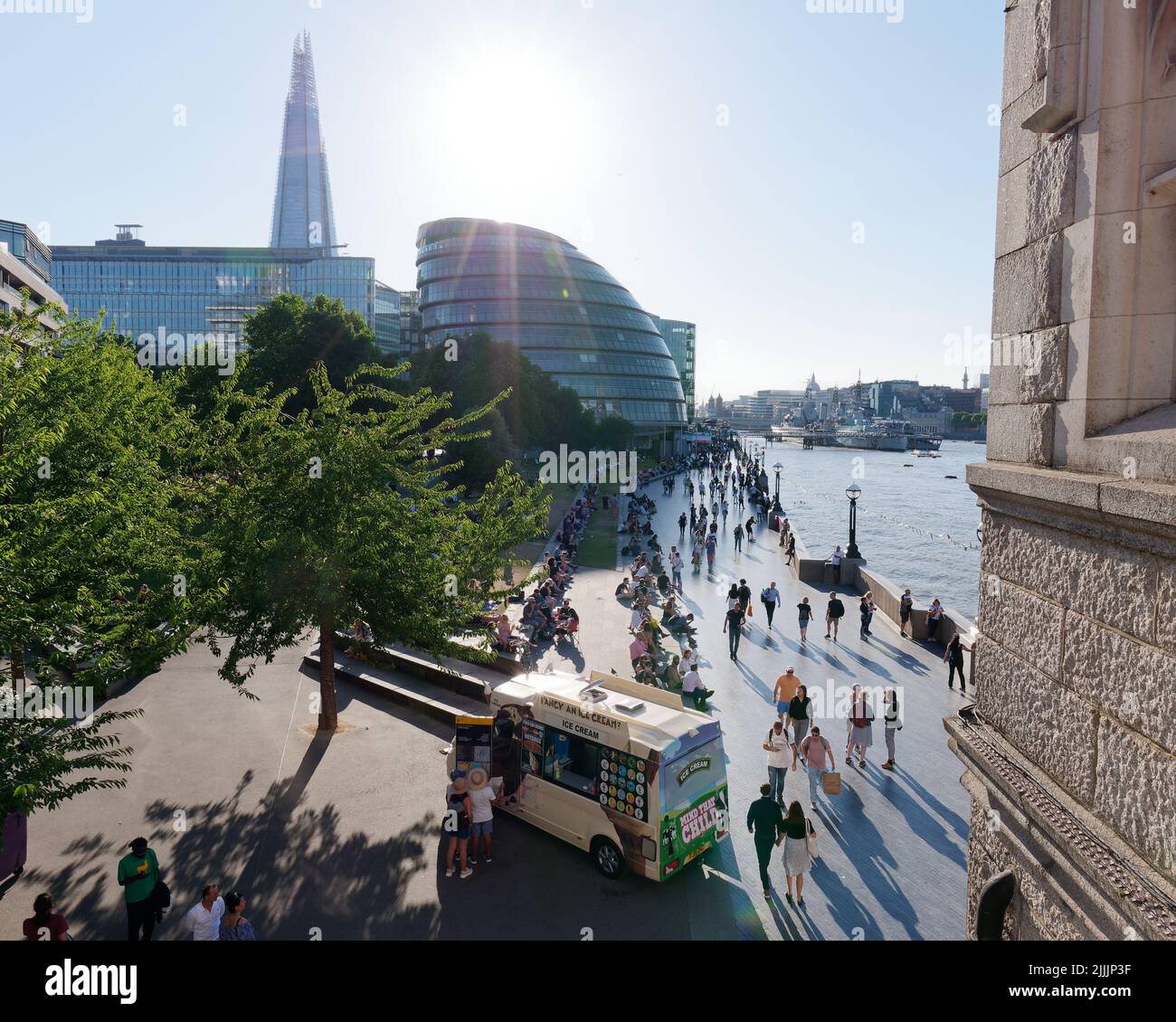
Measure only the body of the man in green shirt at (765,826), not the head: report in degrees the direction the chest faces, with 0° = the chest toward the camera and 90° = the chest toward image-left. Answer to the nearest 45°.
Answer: approximately 180°

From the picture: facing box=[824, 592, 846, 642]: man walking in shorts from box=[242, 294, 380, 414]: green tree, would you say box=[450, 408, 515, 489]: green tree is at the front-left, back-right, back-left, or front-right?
front-left

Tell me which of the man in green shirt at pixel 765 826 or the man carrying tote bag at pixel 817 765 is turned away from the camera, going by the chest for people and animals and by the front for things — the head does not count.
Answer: the man in green shirt

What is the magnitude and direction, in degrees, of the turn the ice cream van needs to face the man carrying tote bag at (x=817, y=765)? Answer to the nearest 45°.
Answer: approximately 90° to its right

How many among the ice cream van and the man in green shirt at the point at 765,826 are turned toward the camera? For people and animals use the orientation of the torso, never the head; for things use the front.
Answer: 0

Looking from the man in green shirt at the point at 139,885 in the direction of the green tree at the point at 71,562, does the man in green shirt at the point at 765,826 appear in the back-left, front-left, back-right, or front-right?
back-right

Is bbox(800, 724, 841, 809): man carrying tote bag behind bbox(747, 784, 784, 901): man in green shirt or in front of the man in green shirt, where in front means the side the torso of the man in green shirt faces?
in front

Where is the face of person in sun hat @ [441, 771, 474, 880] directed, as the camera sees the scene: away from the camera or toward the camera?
away from the camera

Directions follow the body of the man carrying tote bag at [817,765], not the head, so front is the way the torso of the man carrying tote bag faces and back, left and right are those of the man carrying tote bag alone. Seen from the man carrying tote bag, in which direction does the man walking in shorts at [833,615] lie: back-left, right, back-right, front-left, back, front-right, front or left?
back

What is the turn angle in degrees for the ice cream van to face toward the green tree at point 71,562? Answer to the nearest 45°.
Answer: approximately 45° to its left

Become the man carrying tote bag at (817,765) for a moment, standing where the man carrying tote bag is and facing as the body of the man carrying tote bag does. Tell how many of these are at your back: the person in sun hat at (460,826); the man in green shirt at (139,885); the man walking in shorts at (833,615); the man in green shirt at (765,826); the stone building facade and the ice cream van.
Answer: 1

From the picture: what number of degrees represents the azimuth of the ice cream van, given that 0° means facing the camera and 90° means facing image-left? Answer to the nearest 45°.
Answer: approximately 135°

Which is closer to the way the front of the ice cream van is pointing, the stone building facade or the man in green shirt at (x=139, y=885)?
the man in green shirt
